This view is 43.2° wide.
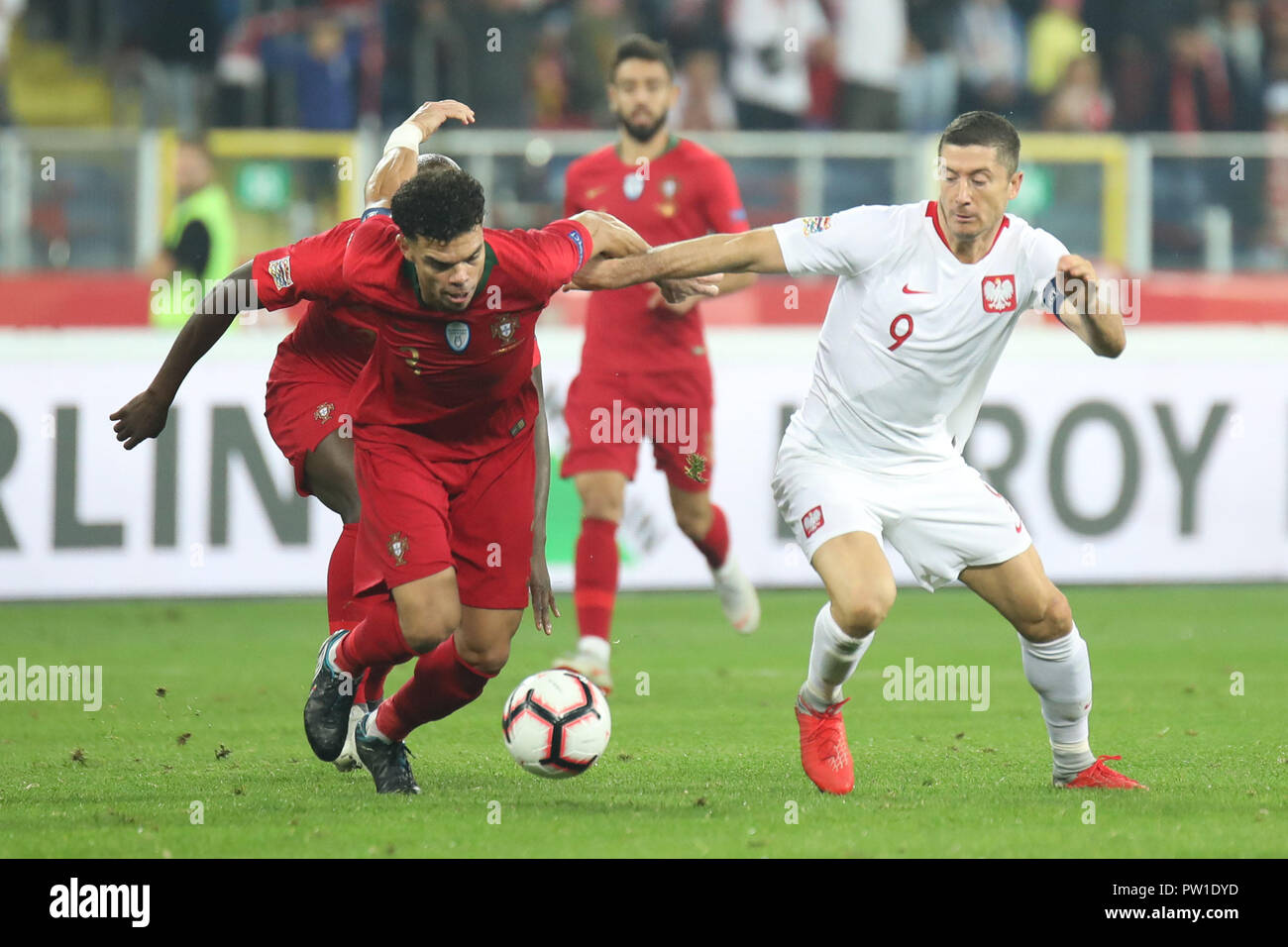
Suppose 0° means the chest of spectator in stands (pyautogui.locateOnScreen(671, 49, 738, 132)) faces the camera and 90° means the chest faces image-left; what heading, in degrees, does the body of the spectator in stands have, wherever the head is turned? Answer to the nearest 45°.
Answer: approximately 0°

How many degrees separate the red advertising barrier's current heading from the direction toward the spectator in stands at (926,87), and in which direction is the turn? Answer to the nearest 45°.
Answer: approximately 135° to its left

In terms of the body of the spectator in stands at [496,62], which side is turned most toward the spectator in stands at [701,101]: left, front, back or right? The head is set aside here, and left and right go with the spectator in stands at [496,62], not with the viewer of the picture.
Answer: left

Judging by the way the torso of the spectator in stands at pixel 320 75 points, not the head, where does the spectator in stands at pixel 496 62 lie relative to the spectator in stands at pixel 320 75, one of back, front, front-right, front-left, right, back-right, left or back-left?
left
